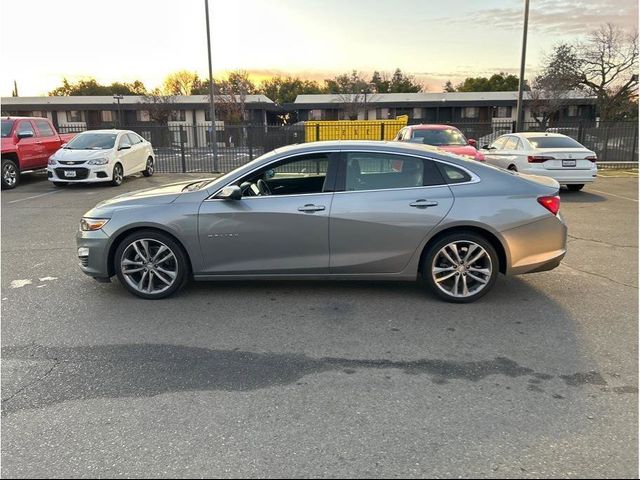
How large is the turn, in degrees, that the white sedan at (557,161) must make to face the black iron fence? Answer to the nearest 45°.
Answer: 0° — it already faces it

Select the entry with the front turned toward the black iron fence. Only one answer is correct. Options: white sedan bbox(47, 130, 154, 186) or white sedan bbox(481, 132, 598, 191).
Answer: white sedan bbox(481, 132, 598, 191)

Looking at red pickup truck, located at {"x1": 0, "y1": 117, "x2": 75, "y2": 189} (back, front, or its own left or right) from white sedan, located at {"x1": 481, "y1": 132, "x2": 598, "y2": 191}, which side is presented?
left

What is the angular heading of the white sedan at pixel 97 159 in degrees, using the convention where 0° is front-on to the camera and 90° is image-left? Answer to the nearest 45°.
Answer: approximately 45°

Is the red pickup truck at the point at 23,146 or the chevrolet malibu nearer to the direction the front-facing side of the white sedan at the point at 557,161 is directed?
the red pickup truck

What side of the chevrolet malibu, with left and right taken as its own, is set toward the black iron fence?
right

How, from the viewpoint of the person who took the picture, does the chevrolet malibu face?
facing to the left of the viewer

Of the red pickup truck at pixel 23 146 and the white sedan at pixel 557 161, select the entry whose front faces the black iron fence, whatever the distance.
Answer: the white sedan

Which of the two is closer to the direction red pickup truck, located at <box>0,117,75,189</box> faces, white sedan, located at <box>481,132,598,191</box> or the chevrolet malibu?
the chevrolet malibu

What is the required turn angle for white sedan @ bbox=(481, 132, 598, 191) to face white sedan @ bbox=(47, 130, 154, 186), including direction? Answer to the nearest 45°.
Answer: approximately 45° to its left

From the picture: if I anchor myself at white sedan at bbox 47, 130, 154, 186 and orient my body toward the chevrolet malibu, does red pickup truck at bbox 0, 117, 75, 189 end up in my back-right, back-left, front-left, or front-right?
back-right
